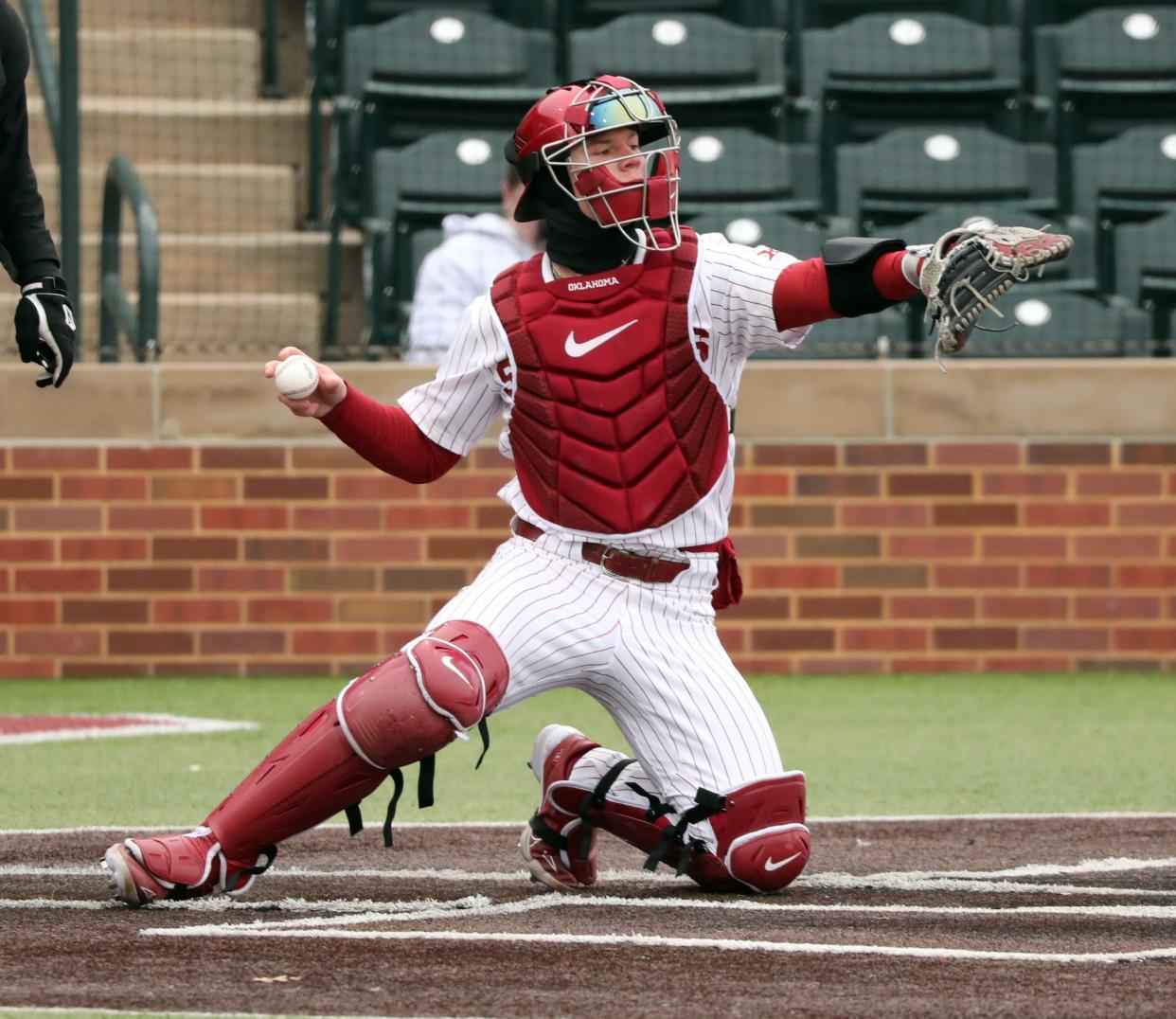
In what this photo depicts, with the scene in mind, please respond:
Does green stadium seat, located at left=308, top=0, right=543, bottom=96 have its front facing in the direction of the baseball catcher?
yes

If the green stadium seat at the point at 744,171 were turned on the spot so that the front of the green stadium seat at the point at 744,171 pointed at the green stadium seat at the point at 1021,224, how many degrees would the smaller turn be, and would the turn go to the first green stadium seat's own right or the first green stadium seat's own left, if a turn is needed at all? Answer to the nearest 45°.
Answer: approximately 90° to the first green stadium seat's own left

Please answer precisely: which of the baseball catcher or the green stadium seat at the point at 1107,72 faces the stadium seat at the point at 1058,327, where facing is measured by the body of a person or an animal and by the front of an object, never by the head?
the green stadium seat

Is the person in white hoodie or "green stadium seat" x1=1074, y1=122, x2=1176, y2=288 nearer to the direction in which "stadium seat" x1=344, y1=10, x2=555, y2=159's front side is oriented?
the person in white hoodie

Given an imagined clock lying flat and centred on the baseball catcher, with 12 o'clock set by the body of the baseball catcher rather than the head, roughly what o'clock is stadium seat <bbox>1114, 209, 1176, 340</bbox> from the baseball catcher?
The stadium seat is roughly at 7 o'clock from the baseball catcher.

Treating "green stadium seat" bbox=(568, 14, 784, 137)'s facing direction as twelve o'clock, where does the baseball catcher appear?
The baseball catcher is roughly at 12 o'clock from the green stadium seat.

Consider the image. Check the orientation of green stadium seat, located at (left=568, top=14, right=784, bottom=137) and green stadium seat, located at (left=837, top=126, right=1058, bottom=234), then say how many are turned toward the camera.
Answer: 2
